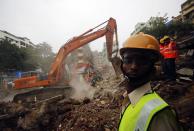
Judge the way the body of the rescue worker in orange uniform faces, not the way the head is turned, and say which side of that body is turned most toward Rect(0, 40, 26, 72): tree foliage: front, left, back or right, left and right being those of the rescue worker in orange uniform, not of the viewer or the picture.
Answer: right

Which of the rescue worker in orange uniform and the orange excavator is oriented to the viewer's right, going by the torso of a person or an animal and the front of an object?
the orange excavator

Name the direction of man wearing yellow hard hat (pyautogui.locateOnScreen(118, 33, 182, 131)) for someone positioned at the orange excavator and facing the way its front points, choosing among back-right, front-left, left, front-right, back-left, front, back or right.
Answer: right

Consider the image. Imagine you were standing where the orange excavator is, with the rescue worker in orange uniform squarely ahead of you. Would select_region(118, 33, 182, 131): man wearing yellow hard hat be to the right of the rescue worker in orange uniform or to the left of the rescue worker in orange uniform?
right

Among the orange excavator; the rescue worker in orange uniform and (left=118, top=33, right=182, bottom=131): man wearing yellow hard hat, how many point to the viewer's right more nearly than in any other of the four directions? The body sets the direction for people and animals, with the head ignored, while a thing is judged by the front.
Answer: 1

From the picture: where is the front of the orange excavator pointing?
to the viewer's right

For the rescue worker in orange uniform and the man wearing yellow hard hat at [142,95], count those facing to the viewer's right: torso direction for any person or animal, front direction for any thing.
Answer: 0

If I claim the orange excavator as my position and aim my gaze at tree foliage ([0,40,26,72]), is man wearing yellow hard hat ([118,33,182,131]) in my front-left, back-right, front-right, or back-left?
back-left

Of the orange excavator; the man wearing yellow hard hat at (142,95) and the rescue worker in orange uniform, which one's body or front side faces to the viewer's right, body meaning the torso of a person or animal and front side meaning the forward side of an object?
the orange excavator

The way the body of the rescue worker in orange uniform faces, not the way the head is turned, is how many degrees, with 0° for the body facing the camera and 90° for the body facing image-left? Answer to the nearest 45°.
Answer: approximately 45°

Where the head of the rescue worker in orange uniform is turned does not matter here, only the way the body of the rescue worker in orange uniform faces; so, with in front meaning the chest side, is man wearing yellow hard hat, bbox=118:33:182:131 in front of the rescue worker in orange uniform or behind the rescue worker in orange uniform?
in front

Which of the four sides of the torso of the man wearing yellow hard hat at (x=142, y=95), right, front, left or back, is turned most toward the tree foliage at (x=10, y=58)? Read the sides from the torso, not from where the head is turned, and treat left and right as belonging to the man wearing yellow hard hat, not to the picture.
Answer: right
